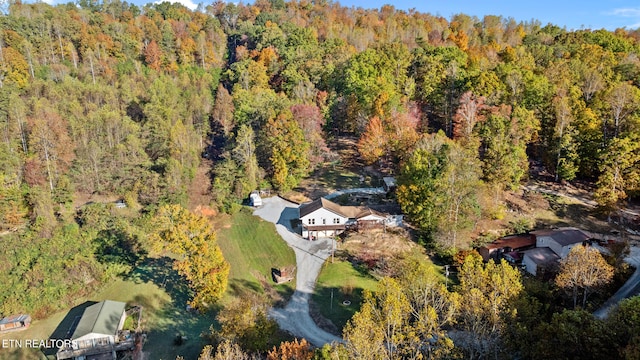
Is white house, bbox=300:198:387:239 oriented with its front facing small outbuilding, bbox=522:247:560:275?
no

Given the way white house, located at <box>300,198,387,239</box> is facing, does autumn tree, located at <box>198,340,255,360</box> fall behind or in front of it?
in front

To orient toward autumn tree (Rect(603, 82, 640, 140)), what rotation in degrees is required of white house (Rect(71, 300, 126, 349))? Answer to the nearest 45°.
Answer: approximately 90° to its left

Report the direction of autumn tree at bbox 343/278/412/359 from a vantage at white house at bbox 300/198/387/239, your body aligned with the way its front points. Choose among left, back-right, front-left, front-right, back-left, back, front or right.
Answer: front

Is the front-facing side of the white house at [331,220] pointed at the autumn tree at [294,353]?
yes

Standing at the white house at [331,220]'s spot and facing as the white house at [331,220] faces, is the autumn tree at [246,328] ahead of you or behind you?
ahead

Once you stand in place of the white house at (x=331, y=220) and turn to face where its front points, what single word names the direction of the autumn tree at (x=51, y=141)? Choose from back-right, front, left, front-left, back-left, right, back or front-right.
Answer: right

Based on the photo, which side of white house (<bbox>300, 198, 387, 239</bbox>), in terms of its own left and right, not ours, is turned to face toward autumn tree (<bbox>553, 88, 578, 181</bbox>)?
left

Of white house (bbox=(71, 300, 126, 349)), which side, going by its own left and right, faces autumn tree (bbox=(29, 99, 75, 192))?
back

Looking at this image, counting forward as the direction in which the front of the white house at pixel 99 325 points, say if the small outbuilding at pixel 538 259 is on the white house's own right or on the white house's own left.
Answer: on the white house's own left

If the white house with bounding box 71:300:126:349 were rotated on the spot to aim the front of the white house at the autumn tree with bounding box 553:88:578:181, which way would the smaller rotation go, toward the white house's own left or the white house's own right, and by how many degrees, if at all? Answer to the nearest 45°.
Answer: approximately 90° to the white house's own left

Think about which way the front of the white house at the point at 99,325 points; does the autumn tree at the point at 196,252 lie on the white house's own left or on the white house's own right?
on the white house's own left

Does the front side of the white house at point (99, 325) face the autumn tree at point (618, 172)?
no

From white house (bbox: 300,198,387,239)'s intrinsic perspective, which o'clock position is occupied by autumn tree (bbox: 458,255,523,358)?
The autumn tree is roughly at 11 o'clock from the white house.

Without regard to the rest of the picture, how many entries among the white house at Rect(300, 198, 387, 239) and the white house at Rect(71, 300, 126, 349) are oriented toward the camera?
2

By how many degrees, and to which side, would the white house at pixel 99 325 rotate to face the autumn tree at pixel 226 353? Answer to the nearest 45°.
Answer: approximately 45° to its left

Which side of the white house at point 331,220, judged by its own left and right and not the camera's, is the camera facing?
front

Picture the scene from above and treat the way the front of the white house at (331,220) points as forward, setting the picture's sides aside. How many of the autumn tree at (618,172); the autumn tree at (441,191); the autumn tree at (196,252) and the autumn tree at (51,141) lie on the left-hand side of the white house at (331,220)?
2

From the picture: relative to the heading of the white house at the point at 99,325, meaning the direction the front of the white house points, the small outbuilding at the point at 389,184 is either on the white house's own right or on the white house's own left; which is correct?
on the white house's own left
